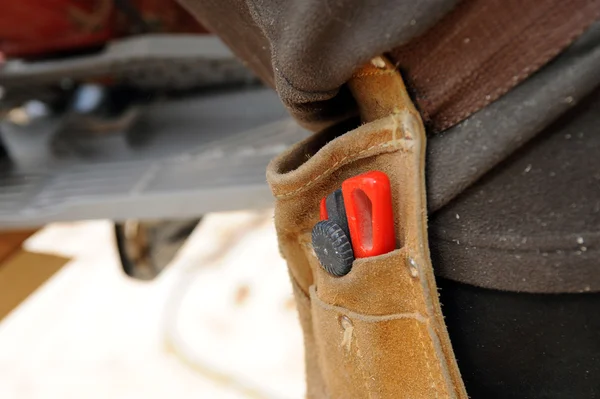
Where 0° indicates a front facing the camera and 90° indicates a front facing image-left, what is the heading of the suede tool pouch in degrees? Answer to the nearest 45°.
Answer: approximately 45°
